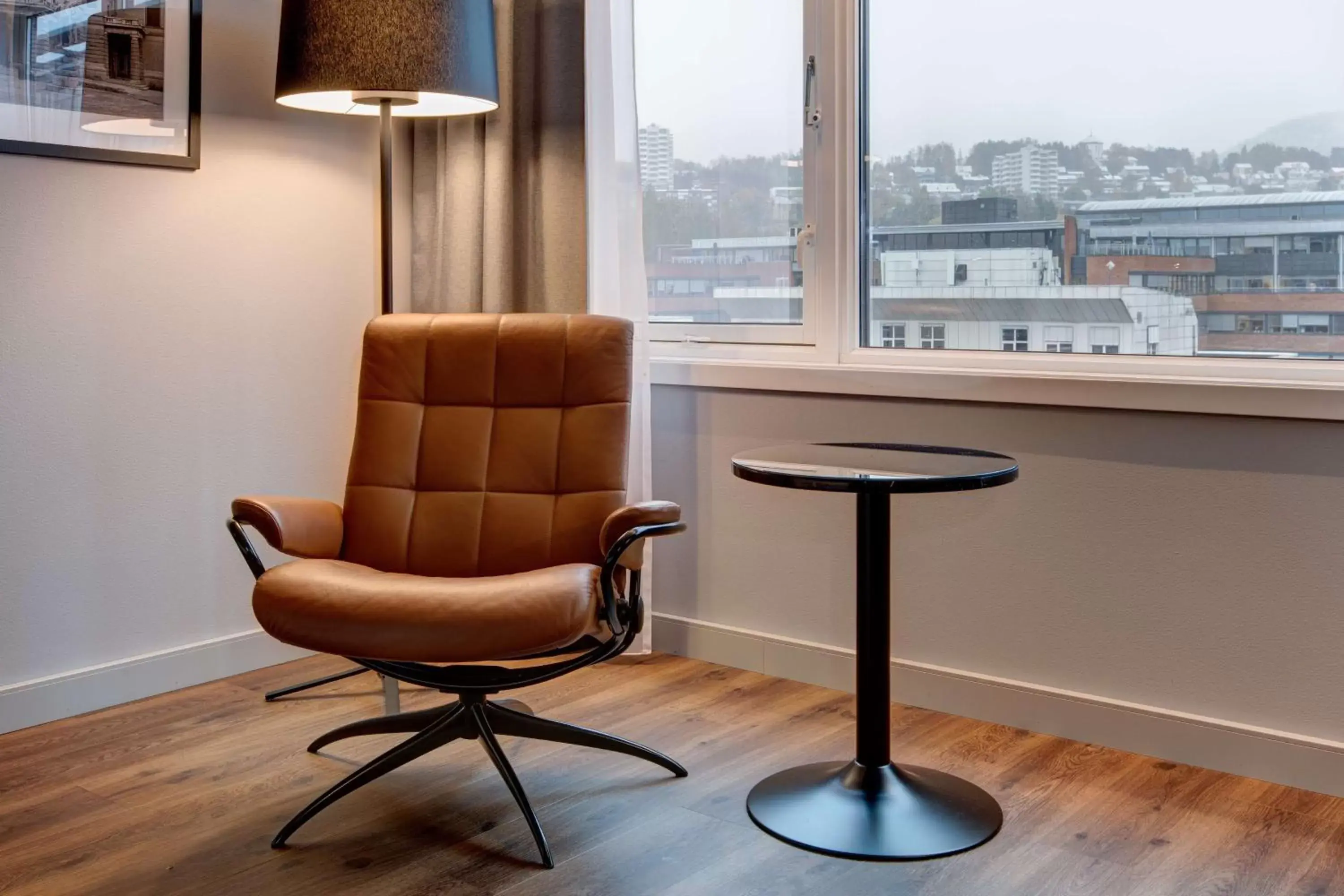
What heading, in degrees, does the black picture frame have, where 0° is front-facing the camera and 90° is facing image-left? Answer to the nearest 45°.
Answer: approximately 315°

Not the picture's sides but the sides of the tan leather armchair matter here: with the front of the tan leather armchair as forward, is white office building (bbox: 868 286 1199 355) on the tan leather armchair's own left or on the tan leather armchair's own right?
on the tan leather armchair's own left
